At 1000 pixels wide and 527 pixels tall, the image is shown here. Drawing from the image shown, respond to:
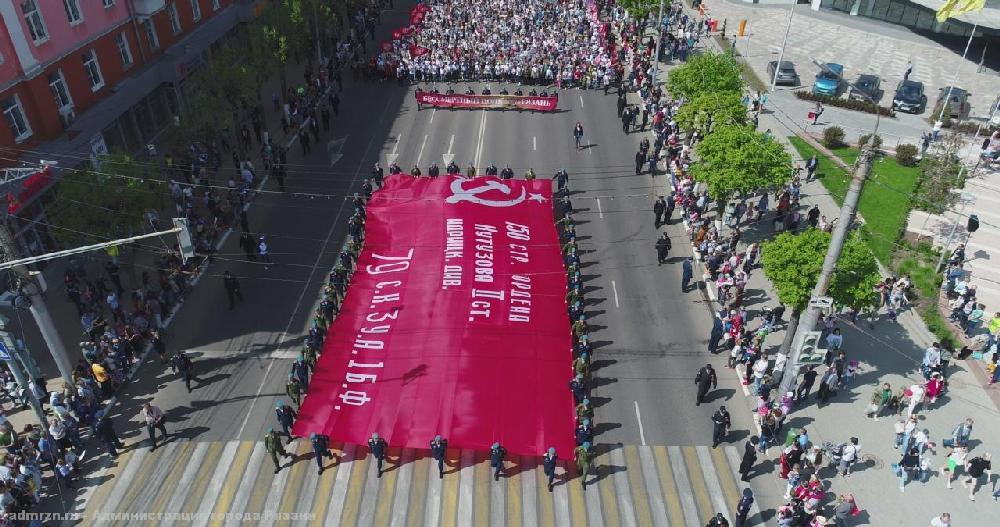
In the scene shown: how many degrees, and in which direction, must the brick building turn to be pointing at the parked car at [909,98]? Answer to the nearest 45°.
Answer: approximately 45° to its left

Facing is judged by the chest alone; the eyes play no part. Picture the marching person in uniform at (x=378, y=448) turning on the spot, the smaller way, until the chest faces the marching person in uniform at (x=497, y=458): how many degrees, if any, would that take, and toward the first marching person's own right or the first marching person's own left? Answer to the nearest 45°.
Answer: approximately 90° to the first marching person's own left

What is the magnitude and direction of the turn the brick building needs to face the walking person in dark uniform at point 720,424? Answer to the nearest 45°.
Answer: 0° — it already faces them

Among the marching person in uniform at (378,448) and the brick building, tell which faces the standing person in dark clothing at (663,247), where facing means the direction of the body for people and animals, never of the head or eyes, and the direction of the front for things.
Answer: the brick building

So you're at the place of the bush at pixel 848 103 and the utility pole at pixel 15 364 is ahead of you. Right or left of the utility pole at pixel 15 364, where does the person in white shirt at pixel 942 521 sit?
left

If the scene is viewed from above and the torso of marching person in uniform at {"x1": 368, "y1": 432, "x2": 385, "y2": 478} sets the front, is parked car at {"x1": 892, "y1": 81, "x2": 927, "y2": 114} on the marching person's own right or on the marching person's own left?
on the marching person's own left

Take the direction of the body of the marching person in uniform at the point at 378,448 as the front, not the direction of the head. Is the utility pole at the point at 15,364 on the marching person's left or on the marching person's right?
on the marching person's right

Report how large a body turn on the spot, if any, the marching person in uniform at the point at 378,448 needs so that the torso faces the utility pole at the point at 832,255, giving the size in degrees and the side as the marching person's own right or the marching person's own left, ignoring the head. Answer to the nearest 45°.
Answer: approximately 90° to the marching person's own left

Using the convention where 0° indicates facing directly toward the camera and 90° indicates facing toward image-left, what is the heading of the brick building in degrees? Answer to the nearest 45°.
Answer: approximately 315°
